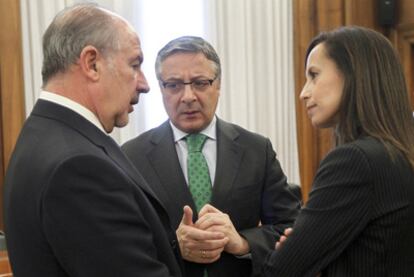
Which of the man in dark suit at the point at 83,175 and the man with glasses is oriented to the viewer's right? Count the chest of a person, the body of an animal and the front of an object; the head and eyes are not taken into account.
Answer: the man in dark suit

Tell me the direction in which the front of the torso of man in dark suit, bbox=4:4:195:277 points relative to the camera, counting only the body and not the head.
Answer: to the viewer's right

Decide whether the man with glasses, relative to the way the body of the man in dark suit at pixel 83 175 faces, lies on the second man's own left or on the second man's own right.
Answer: on the second man's own left

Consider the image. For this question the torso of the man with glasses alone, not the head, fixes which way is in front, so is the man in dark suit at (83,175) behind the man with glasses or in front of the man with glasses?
in front

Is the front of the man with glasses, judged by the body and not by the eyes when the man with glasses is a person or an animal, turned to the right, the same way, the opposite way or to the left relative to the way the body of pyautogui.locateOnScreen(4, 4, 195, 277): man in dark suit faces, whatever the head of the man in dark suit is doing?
to the right

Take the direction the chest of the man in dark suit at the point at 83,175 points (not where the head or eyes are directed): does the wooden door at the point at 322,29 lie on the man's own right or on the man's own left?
on the man's own left

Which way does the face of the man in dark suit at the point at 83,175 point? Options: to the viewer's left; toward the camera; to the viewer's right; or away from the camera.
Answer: to the viewer's right

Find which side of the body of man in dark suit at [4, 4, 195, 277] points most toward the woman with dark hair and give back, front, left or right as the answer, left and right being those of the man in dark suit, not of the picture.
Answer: front

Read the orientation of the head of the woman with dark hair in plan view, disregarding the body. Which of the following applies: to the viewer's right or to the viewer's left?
to the viewer's left

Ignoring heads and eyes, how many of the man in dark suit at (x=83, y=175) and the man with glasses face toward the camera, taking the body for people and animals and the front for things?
1

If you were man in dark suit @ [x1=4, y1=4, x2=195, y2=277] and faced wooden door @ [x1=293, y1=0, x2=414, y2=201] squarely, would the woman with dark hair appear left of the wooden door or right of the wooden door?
right

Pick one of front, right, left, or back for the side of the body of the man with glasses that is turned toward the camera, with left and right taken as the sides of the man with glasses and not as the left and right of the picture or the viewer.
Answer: front

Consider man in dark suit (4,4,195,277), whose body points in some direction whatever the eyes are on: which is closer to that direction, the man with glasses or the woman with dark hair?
the woman with dark hair
